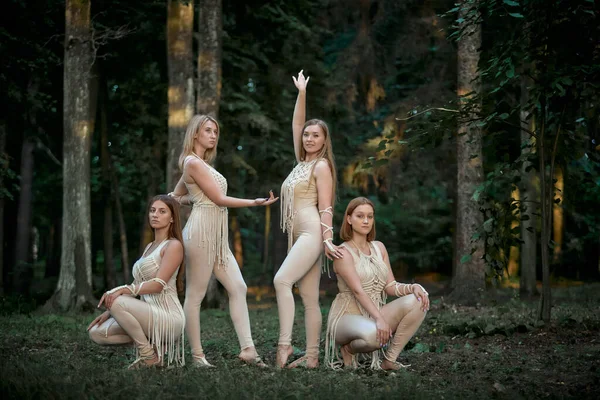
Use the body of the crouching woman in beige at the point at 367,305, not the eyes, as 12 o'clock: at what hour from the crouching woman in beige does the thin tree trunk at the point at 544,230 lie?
The thin tree trunk is roughly at 9 o'clock from the crouching woman in beige.

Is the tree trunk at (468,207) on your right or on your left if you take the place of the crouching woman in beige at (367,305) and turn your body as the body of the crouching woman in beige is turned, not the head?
on your left

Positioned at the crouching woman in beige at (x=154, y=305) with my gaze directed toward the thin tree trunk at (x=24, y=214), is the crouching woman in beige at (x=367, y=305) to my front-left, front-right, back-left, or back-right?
back-right

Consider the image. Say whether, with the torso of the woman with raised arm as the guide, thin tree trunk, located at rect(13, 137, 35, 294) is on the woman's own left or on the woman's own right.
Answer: on the woman's own right

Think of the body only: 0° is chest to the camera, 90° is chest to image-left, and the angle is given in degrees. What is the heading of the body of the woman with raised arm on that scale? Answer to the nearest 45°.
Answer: approximately 45°

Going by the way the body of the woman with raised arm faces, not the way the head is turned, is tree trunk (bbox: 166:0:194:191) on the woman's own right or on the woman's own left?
on the woman's own right
